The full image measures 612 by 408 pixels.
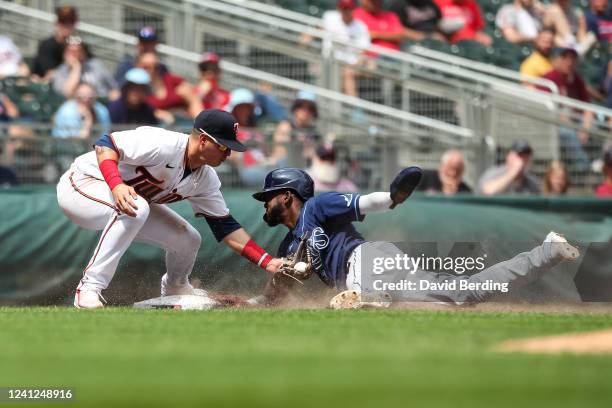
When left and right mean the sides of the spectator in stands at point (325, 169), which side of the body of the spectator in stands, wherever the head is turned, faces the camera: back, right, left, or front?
front

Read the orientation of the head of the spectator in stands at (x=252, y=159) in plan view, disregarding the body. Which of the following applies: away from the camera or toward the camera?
toward the camera

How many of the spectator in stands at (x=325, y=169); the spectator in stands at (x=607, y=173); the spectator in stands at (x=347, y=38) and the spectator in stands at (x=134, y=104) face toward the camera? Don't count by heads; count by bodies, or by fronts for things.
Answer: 4

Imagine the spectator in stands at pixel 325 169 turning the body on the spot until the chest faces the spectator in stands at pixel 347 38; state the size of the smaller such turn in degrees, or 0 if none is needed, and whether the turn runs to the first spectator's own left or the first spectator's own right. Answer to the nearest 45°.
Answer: approximately 180°

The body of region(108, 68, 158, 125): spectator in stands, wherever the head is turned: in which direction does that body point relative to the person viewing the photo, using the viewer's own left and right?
facing the viewer

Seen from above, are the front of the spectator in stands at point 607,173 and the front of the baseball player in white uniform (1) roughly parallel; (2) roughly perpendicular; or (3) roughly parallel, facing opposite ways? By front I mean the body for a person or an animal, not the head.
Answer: roughly perpendicular

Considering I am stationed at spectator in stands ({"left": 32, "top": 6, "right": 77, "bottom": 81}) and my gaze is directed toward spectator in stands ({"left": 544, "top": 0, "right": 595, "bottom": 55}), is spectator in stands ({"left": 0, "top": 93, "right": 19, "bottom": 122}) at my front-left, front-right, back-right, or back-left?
back-right

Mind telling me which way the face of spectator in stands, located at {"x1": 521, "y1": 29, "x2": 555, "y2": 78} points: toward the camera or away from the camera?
toward the camera

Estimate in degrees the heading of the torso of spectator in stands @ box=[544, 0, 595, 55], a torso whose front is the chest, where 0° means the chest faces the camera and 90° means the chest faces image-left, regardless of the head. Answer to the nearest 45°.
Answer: approximately 45°

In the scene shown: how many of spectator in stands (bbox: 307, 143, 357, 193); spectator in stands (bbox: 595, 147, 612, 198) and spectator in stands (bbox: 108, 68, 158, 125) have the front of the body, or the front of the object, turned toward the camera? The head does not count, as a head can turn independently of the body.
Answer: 3

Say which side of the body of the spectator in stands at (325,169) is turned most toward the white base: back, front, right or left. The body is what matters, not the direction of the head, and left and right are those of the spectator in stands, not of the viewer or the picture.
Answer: front

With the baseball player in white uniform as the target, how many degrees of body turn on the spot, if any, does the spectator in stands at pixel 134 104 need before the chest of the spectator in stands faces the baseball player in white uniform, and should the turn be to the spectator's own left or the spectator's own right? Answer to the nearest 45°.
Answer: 0° — they already face them

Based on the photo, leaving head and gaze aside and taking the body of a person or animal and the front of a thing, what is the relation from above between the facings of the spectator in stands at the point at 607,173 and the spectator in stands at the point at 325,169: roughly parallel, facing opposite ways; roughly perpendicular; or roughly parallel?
roughly parallel

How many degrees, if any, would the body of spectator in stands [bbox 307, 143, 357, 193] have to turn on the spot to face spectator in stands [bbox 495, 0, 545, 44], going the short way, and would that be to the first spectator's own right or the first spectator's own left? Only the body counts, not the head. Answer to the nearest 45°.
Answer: approximately 135° to the first spectator's own left

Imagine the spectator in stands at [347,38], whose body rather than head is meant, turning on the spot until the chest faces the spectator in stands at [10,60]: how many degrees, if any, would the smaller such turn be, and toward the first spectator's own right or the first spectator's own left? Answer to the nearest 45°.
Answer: approximately 90° to the first spectator's own right

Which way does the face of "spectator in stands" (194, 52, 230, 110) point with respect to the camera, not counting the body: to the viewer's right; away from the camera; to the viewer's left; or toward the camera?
toward the camera

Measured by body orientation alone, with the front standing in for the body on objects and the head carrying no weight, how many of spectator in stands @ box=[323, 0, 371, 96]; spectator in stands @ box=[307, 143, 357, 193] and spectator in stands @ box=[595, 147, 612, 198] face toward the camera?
3

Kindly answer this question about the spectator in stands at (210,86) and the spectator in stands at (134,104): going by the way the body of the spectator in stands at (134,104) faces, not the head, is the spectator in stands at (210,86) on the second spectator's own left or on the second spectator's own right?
on the second spectator's own left

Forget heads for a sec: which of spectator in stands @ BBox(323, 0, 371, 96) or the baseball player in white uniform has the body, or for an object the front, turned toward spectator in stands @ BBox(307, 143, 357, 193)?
spectator in stands @ BBox(323, 0, 371, 96)
